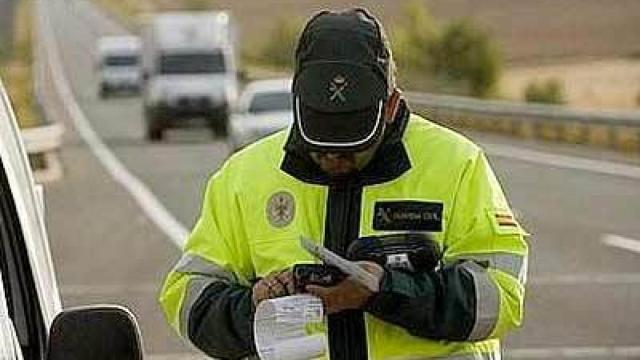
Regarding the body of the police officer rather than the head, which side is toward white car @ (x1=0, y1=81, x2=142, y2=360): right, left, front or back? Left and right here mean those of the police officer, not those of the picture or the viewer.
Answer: right

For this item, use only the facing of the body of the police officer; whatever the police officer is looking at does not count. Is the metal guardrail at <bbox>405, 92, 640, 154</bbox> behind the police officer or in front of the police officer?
behind

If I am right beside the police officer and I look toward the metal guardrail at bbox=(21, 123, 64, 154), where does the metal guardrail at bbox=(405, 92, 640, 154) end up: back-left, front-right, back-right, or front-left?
front-right

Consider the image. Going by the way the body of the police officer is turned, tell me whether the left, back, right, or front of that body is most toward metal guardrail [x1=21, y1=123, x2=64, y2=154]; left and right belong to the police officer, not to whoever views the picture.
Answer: back

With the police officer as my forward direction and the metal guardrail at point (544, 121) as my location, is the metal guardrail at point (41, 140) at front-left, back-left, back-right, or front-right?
front-right

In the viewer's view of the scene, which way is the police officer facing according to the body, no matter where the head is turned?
toward the camera
